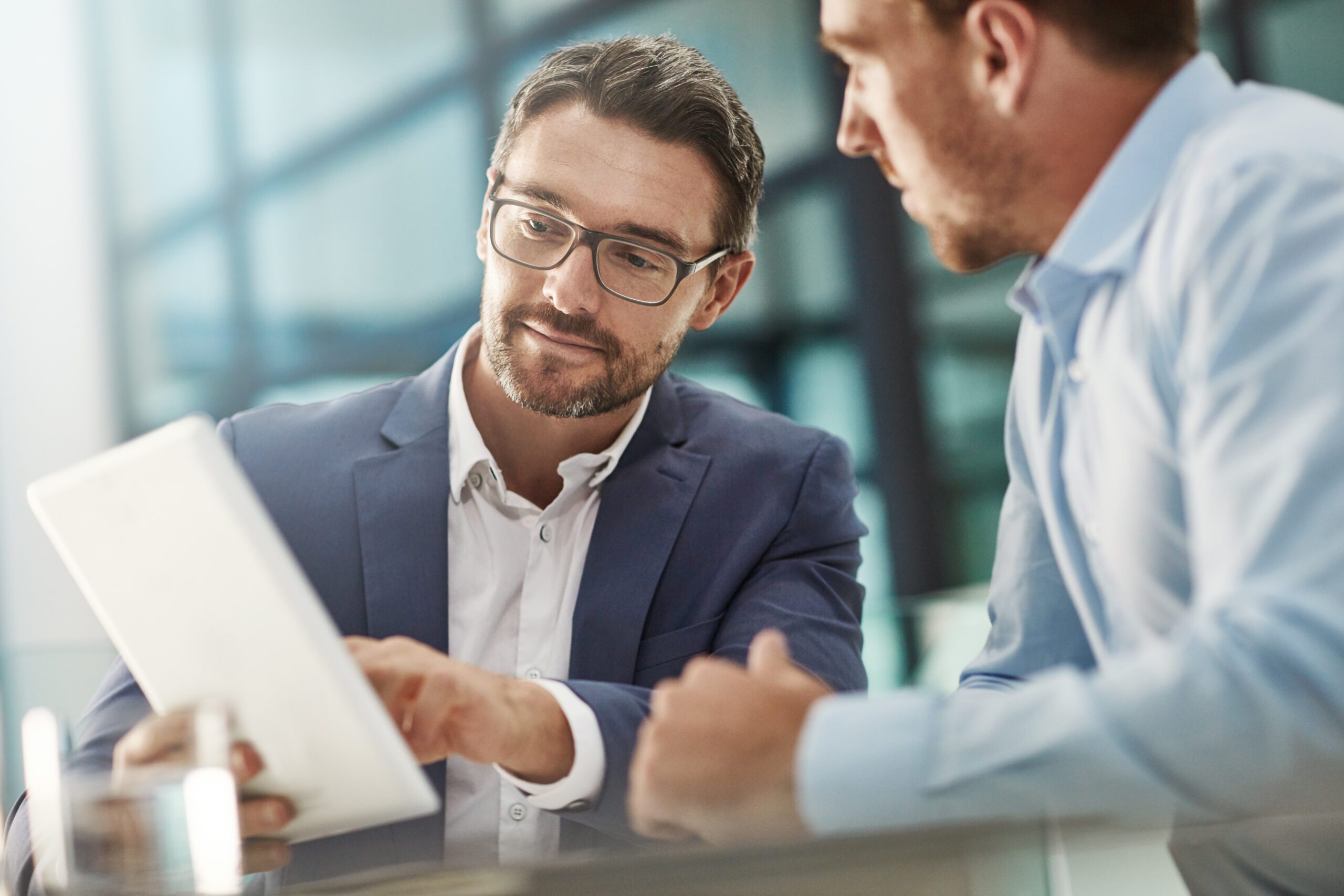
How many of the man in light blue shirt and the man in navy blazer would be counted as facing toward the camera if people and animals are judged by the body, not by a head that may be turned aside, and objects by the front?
1

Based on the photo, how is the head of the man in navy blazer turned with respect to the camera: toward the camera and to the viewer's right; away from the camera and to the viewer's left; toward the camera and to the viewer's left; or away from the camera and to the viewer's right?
toward the camera and to the viewer's left

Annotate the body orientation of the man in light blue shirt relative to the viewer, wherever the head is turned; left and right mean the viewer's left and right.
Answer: facing to the left of the viewer

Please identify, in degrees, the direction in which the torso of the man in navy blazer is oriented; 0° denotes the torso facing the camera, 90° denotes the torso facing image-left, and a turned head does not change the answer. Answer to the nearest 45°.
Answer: approximately 0°

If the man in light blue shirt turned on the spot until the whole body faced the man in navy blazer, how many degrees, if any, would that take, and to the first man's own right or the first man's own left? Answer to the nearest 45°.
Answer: approximately 45° to the first man's own right

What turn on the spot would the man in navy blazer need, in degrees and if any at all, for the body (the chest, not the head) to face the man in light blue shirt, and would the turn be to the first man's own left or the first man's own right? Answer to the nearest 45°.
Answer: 0° — they already face them
